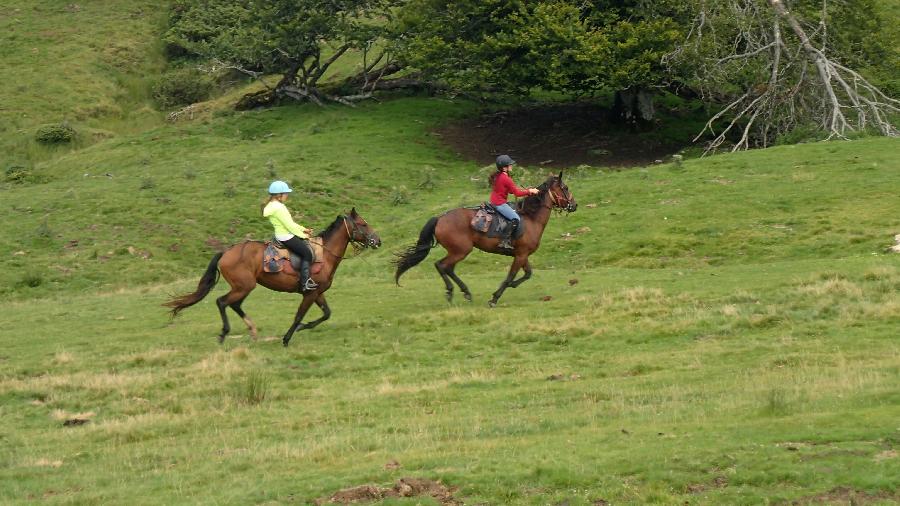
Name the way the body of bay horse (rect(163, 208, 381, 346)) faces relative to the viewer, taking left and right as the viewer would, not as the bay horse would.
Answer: facing to the right of the viewer

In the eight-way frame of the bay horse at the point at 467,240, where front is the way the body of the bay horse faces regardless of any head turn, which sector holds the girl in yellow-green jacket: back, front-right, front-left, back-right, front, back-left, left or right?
back-right

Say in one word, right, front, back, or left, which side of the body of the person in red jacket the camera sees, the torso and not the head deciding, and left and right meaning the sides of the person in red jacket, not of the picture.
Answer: right

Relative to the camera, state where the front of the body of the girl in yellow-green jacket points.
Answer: to the viewer's right

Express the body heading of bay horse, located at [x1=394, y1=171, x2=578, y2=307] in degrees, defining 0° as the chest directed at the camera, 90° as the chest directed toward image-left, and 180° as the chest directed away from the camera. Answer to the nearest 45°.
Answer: approximately 270°

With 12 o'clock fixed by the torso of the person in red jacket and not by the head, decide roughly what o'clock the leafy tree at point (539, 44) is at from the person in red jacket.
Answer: The leafy tree is roughly at 9 o'clock from the person in red jacket.

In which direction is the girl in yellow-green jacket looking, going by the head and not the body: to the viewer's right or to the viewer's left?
to the viewer's right

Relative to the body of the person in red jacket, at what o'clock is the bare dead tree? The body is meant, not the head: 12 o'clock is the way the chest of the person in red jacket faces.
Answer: The bare dead tree is roughly at 10 o'clock from the person in red jacket.

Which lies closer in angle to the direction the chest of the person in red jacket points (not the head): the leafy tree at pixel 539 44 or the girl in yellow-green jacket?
the leafy tree

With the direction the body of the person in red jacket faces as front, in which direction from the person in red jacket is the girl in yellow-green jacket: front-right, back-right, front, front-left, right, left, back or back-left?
back-right
